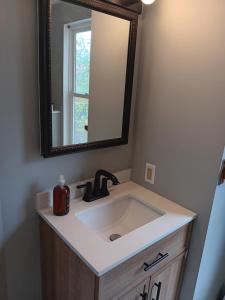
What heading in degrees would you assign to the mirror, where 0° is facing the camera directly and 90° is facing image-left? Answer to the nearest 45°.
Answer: approximately 315°

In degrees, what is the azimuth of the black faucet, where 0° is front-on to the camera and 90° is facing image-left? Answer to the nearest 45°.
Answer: approximately 315°
